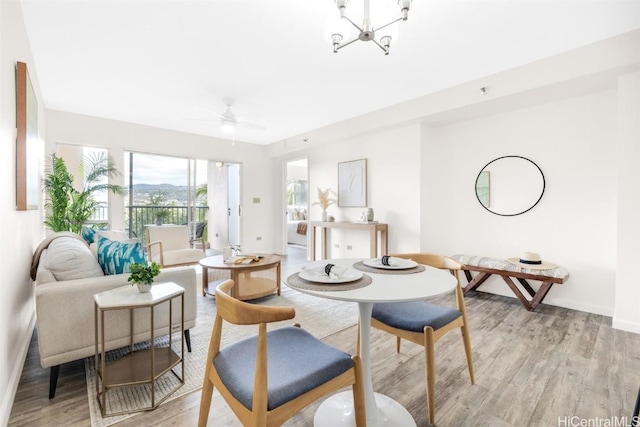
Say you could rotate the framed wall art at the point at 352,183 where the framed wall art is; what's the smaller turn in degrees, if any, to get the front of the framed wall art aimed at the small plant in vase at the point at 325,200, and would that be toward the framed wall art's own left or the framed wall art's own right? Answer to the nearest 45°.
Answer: approximately 90° to the framed wall art's own right

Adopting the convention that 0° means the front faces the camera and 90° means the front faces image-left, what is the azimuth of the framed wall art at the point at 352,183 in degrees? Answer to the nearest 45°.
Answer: approximately 45°

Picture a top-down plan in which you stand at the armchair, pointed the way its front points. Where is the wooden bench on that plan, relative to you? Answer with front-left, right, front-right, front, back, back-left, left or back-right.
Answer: front

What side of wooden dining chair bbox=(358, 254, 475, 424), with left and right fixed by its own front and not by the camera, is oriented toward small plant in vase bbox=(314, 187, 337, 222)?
right

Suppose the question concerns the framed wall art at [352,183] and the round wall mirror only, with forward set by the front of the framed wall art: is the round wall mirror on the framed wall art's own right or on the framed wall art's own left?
on the framed wall art's own left

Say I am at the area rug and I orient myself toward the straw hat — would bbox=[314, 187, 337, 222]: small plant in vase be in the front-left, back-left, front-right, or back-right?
front-left

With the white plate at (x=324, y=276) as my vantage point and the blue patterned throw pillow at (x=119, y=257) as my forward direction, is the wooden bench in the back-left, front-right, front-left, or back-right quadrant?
back-right

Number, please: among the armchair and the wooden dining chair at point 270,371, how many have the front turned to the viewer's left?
0

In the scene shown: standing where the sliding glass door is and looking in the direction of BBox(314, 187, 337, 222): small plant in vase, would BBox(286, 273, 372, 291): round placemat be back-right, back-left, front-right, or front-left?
front-right

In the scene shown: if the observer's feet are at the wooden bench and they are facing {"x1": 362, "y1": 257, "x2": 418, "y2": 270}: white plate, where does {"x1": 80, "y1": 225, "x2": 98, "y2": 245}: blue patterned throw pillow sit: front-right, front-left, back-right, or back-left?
front-right

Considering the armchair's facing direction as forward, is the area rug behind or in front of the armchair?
in front

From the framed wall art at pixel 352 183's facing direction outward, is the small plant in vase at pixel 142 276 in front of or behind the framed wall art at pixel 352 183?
in front

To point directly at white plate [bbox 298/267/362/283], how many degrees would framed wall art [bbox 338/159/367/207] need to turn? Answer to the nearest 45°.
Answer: approximately 45° to its left

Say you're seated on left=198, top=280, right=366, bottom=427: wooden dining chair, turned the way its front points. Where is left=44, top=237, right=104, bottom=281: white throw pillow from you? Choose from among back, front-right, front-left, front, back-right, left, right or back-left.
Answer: left

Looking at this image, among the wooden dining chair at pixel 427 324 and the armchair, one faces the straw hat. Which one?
the armchair

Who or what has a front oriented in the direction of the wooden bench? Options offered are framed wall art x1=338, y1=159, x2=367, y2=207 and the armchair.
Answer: the armchair

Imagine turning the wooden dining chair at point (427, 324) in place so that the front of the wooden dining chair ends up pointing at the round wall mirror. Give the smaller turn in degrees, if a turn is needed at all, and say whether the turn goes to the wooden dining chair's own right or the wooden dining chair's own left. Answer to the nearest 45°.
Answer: approximately 180°

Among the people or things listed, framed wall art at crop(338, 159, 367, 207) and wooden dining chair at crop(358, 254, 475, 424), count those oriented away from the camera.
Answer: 0

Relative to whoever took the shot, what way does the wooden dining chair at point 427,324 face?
facing the viewer and to the left of the viewer

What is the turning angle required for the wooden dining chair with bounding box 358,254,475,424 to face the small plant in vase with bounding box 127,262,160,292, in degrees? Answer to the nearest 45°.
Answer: approximately 45° to its right
